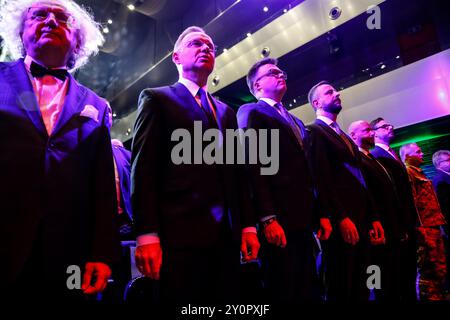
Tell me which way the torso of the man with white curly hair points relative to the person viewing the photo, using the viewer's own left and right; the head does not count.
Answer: facing the viewer

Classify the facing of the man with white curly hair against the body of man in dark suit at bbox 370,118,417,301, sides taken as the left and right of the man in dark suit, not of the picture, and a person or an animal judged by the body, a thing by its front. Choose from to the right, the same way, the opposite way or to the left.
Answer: the same way

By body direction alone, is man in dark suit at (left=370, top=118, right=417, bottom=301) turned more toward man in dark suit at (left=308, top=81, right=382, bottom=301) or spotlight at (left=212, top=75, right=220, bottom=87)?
the man in dark suit

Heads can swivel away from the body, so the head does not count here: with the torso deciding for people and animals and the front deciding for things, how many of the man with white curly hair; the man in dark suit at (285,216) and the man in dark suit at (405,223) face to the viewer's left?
0

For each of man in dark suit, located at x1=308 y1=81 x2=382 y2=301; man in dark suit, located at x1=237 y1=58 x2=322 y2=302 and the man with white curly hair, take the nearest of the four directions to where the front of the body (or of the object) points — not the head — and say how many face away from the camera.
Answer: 0

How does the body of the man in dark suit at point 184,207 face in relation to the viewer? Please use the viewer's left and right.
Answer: facing the viewer and to the right of the viewer

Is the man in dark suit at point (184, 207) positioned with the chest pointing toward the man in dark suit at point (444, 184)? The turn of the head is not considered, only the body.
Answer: no

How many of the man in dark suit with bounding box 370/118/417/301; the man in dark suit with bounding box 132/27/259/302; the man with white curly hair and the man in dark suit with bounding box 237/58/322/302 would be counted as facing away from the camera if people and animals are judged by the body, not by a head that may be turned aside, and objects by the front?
0

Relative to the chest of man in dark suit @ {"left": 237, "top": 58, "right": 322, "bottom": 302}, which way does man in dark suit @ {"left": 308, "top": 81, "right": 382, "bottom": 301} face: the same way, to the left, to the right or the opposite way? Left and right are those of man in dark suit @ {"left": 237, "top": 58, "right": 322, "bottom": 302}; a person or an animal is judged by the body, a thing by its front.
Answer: the same way

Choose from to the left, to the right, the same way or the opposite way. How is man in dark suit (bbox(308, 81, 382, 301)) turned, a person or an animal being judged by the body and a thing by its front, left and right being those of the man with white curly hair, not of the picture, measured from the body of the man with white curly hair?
the same way

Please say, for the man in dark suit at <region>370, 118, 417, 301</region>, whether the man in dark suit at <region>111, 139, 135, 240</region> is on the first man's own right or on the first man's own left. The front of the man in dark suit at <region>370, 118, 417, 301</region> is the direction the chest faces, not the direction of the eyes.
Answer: on the first man's own right

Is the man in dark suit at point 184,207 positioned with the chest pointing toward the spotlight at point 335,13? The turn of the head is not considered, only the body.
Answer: no

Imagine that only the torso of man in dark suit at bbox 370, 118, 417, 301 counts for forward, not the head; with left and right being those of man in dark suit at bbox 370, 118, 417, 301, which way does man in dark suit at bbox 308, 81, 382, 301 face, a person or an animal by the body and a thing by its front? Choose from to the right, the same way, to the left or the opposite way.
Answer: the same way

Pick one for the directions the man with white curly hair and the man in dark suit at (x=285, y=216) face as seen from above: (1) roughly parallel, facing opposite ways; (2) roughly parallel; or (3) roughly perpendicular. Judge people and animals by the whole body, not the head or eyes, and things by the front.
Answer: roughly parallel
